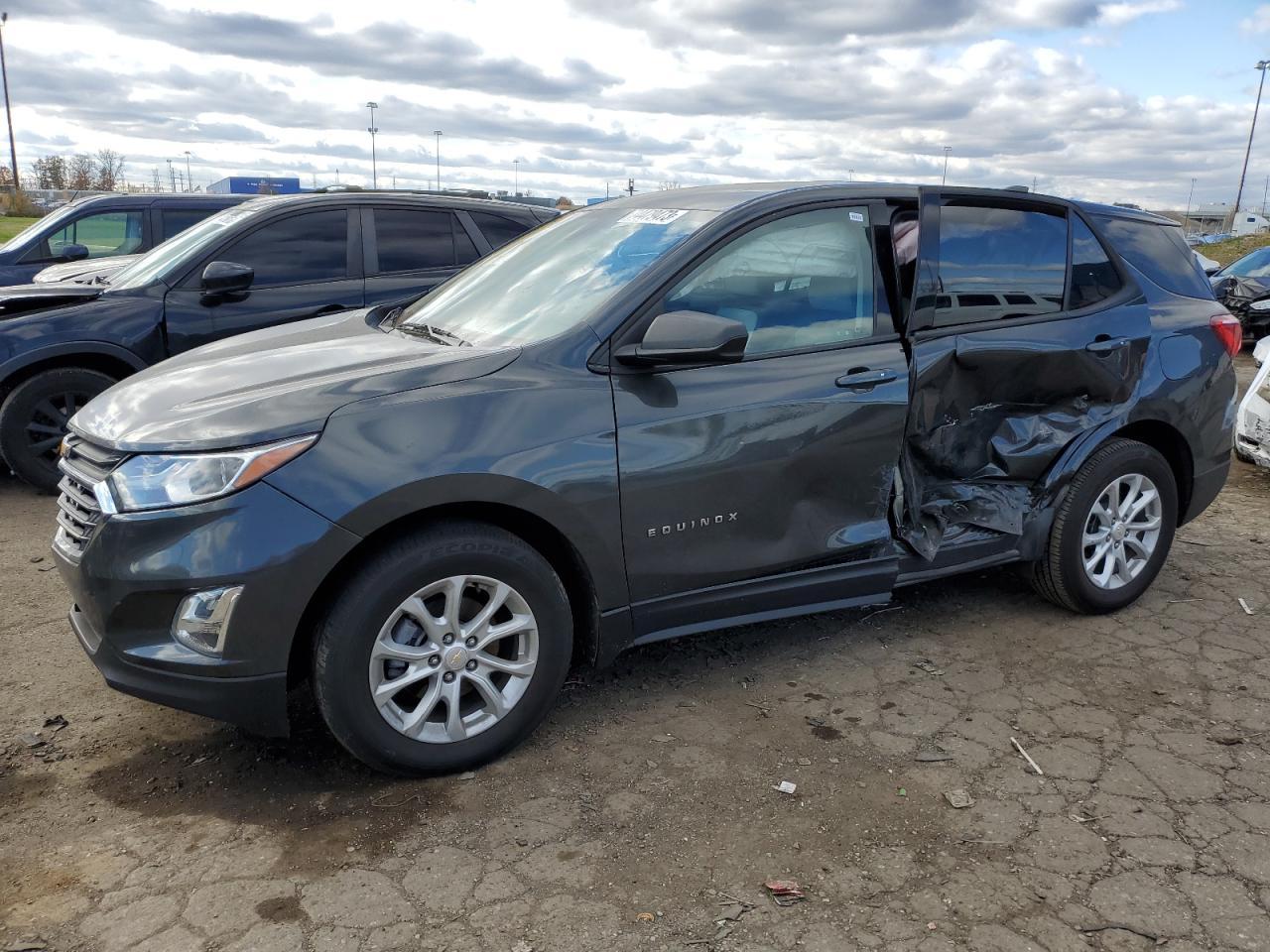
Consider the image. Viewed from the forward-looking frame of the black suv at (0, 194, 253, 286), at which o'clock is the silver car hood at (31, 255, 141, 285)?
The silver car hood is roughly at 9 o'clock from the black suv.

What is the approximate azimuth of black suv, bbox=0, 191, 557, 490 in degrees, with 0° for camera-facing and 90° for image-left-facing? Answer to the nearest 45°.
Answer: approximately 90°

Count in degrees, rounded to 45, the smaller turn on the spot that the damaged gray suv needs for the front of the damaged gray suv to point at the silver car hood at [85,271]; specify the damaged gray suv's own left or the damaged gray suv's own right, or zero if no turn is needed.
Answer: approximately 90° to the damaged gray suv's own right

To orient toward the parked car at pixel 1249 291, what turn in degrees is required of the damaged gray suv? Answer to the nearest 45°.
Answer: approximately 180°

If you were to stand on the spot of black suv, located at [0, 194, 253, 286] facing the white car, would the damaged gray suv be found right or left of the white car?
right

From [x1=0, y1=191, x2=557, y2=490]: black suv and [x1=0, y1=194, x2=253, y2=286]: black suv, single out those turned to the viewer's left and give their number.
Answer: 2

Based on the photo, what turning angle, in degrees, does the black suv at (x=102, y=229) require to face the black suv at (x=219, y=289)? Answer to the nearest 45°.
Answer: approximately 90° to its left

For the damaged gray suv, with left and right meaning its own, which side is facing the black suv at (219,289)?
right

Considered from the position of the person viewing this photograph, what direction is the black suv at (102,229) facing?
facing to the left of the viewer

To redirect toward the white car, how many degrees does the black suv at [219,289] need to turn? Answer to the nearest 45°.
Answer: approximately 180°

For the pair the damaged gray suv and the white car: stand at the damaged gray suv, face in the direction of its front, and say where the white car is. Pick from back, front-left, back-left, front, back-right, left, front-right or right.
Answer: back

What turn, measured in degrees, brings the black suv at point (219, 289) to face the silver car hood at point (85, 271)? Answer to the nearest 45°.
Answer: approximately 45° to its right

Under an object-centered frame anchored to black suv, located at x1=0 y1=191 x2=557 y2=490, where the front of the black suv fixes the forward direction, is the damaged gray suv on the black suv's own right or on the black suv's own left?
on the black suv's own left
